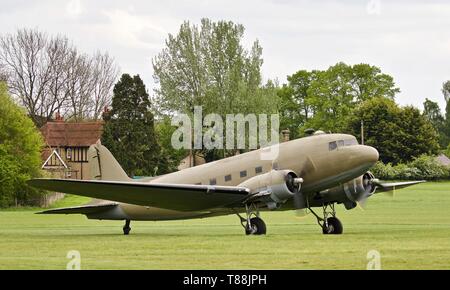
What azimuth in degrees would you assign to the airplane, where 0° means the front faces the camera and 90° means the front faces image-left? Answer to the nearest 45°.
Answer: approximately 315°
